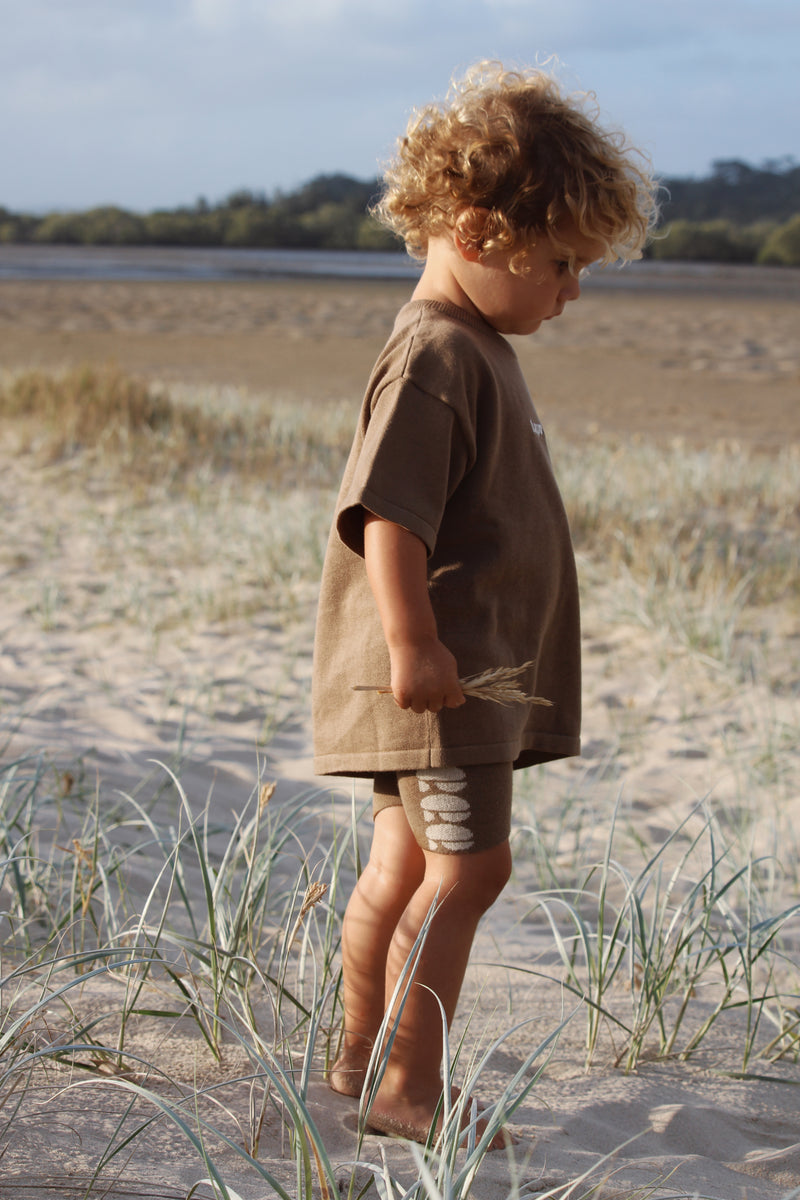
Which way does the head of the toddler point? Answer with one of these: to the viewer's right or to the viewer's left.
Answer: to the viewer's right

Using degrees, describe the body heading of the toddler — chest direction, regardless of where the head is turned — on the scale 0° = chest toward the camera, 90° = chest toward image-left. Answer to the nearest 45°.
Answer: approximately 270°
